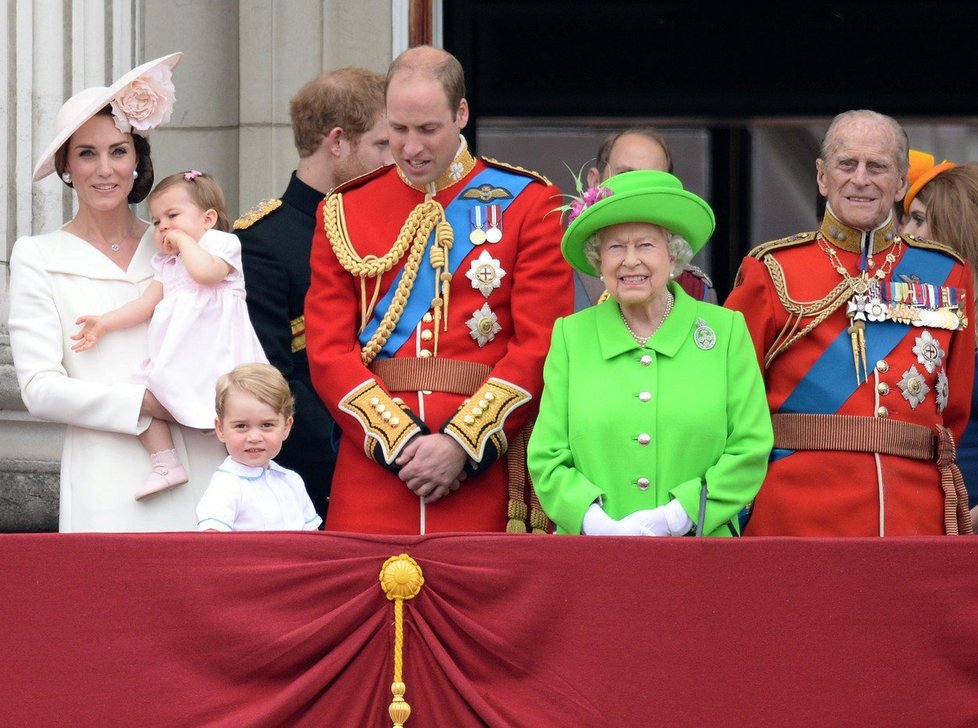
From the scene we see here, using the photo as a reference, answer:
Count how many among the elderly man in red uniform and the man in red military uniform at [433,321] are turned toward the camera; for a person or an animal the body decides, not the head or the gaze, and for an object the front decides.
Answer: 2

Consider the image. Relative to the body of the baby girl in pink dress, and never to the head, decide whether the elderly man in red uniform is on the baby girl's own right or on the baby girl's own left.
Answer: on the baby girl's own left

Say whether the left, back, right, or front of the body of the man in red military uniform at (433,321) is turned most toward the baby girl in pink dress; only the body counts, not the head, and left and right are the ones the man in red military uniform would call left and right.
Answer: right

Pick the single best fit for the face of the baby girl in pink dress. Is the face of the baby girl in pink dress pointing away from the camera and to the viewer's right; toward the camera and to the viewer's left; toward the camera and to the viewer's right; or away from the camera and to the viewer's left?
toward the camera and to the viewer's left

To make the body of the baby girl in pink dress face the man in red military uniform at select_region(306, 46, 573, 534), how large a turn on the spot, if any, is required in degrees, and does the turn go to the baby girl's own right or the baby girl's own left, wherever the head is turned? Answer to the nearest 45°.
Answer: approximately 90° to the baby girl's own left

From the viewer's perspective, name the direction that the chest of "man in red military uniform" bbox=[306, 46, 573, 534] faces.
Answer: toward the camera

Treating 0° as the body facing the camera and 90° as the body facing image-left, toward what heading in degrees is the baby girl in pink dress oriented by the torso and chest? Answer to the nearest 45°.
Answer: approximately 45°

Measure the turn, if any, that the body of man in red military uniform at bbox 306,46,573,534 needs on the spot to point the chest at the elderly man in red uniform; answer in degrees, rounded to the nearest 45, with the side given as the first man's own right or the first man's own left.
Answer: approximately 90° to the first man's own left

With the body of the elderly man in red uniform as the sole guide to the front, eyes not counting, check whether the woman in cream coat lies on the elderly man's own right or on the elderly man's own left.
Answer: on the elderly man's own right

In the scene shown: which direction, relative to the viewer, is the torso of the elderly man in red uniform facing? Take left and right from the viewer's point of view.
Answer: facing the viewer
